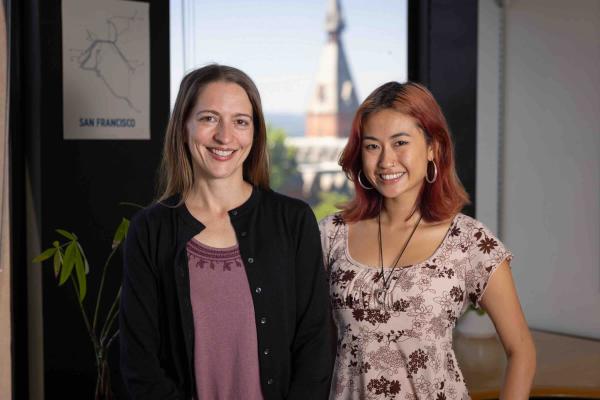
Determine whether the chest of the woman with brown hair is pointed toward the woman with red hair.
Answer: no

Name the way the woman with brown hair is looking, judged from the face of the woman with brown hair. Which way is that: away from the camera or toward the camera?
toward the camera

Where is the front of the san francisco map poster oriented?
toward the camera

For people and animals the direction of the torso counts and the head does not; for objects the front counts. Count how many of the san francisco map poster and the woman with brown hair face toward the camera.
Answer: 2

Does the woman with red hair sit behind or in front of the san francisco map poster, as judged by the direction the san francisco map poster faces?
in front

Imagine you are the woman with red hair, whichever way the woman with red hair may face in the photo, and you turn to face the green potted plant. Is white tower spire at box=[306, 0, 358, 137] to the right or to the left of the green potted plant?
right

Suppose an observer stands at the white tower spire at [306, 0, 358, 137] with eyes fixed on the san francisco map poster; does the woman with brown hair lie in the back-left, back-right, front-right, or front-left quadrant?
front-left

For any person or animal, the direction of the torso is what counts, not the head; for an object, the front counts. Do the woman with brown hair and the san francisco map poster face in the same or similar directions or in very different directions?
same or similar directions

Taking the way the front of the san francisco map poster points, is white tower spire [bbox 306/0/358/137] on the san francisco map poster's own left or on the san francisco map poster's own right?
on the san francisco map poster's own left

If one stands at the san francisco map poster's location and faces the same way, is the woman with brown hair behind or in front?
in front

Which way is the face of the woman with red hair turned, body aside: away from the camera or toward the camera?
toward the camera

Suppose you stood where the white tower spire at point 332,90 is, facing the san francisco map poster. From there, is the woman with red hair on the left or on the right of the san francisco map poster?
left

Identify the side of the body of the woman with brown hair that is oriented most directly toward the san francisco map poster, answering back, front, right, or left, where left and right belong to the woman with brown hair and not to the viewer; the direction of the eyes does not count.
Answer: back
